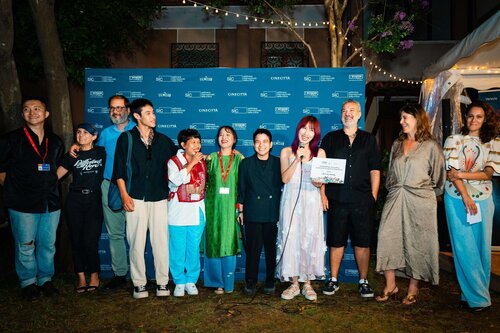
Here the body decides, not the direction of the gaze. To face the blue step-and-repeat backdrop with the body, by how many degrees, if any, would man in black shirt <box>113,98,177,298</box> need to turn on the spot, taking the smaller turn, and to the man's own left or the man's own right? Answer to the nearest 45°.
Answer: approximately 135° to the man's own left

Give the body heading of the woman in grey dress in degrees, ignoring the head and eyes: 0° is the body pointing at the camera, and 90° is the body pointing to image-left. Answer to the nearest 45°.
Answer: approximately 45°

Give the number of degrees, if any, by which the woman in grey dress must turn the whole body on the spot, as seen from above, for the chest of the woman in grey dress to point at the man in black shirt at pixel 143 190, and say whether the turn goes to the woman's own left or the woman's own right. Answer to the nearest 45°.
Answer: approximately 45° to the woman's own right

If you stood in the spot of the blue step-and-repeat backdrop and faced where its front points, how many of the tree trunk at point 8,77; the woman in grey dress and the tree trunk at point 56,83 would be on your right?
2

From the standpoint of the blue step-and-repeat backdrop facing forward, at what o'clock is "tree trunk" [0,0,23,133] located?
The tree trunk is roughly at 3 o'clock from the blue step-and-repeat backdrop.
